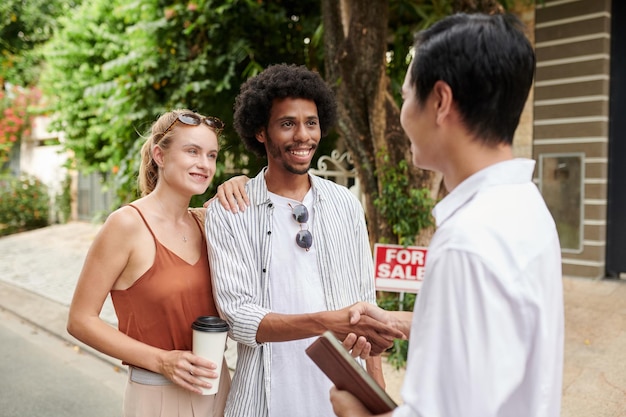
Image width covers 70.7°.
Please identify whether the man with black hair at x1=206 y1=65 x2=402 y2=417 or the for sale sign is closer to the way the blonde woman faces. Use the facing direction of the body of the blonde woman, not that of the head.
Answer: the man with black hair

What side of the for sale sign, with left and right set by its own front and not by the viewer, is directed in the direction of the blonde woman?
front

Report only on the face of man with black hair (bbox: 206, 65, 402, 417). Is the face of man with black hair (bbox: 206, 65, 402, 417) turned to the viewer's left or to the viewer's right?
to the viewer's right

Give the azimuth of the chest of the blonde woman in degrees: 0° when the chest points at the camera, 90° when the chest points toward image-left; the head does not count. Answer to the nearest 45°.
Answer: approximately 315°

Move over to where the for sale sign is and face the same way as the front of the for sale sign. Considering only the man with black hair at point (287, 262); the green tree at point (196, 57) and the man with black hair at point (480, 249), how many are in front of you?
2

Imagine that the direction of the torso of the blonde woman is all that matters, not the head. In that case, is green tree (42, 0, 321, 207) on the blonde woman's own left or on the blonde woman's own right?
on the blonde woman's own left

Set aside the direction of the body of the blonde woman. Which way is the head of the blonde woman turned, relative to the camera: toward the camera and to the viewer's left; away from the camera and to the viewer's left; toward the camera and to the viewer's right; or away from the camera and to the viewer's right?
toward the camera and to the viewer's right

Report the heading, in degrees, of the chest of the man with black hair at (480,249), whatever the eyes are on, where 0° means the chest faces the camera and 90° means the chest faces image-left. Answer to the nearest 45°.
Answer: approximately 135°

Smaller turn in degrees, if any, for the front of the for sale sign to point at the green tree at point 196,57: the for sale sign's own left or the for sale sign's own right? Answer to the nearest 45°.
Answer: approximately 135° to the for sale sign's own right

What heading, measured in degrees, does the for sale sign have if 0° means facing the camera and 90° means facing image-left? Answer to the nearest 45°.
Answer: approximately 0°

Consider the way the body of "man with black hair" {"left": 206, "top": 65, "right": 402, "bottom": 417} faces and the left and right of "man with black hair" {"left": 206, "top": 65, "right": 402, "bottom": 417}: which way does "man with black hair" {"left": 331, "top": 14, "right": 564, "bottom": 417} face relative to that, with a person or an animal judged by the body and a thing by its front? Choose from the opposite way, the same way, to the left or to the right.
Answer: the opposite way

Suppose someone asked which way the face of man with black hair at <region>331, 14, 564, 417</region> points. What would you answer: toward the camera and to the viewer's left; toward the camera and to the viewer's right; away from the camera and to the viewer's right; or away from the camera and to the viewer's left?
away from the camera and to the viewer's left

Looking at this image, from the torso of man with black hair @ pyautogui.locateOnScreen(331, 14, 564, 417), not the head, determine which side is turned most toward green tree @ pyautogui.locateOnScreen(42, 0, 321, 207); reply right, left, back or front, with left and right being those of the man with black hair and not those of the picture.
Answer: front

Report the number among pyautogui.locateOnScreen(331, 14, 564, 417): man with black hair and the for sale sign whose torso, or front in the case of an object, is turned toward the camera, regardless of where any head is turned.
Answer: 1
